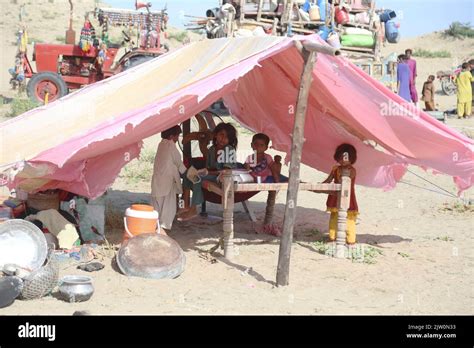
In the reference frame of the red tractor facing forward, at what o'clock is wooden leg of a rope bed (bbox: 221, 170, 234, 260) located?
The wooden leg of a rope bed is roughly at 9 o'clock from the red tractor.

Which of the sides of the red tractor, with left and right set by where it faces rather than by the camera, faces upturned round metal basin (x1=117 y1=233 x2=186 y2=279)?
left

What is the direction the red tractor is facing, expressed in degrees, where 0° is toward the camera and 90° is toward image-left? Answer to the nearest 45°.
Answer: approximately 90°

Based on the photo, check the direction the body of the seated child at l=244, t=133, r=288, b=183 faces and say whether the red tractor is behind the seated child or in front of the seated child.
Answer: behind

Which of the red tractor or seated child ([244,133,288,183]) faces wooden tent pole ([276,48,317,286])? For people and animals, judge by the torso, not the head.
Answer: the seated child

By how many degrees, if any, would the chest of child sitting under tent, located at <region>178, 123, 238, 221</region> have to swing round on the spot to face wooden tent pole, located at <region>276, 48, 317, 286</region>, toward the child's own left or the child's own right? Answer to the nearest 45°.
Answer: approximately 45° to the child's own left

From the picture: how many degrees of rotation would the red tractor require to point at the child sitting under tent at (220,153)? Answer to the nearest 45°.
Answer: approximately 90° to its left

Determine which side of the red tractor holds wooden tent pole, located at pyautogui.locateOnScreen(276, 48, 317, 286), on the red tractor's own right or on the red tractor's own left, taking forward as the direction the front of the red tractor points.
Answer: on the red tractor's own left

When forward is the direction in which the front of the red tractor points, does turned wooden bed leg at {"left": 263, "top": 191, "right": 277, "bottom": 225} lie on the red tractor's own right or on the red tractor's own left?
on the red tractor's own left

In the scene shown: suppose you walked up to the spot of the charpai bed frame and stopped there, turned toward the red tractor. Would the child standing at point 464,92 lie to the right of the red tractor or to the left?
right

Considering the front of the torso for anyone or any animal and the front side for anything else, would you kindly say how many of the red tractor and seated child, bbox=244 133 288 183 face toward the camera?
1
